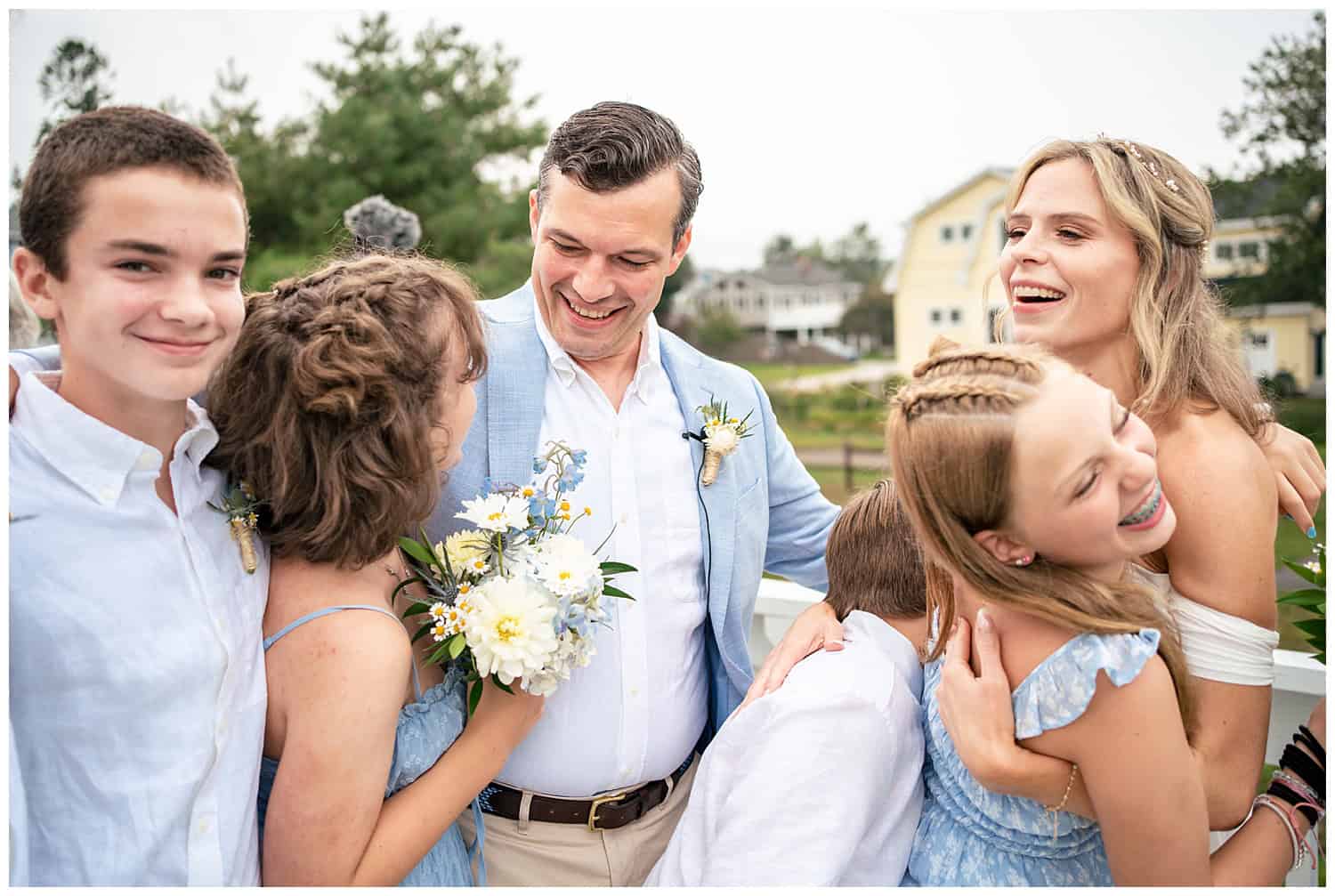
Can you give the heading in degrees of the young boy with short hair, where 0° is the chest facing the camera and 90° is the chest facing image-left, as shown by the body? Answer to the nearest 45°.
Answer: approximately 225°

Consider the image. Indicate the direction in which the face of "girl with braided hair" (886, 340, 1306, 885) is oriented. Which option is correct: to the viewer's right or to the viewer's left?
to the viewer's right

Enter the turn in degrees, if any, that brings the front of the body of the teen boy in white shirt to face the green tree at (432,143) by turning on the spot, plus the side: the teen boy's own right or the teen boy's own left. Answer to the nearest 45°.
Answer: approximately 135° to the teen boy's own left

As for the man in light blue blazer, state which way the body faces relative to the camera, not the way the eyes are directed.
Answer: toward the camera

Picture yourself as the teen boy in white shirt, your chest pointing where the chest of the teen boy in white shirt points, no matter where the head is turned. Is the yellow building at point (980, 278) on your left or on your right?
on your left

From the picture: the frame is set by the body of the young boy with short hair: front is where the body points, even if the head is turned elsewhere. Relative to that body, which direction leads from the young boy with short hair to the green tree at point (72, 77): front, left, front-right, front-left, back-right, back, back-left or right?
left

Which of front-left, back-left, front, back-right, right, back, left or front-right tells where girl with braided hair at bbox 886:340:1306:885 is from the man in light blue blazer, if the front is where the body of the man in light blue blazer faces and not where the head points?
front-left

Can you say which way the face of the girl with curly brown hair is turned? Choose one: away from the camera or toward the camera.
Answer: away from the camera

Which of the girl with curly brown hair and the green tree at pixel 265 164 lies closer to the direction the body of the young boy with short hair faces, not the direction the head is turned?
the green tree

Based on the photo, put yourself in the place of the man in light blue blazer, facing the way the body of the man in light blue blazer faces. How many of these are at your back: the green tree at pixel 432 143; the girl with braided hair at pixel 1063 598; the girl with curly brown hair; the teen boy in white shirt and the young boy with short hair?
1

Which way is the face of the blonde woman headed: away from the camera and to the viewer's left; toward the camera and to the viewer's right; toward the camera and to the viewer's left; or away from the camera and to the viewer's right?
toward the camera and to the viewer's left

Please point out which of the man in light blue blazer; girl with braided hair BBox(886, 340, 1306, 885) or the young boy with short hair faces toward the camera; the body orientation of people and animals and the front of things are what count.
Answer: the man in light blue blazer

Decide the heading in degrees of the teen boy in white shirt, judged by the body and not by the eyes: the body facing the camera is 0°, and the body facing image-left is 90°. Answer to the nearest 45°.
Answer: approximately 315°

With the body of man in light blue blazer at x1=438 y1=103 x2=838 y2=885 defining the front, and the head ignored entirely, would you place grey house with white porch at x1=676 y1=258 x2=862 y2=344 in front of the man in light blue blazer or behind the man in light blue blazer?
behind
